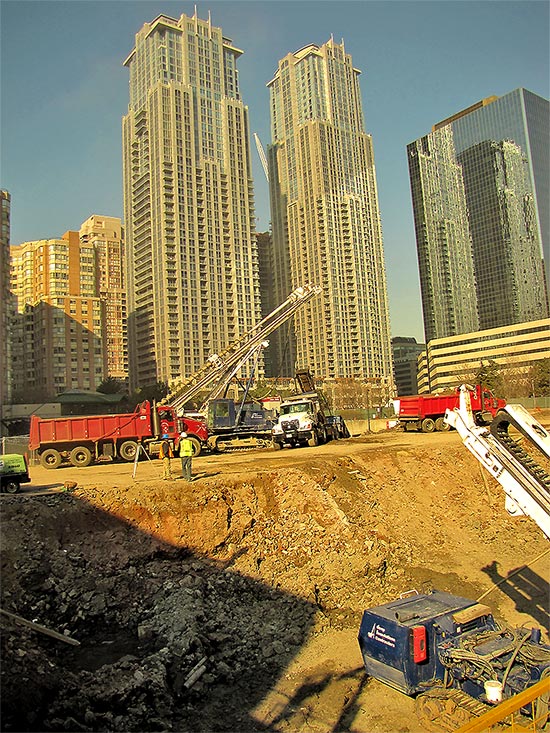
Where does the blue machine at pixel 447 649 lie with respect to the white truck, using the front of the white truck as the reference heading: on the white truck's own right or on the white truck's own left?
on the white truck's own left

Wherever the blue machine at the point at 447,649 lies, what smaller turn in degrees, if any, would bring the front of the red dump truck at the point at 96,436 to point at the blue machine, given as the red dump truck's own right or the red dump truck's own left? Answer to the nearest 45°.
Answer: approximately 90° to the red dump truck's own right

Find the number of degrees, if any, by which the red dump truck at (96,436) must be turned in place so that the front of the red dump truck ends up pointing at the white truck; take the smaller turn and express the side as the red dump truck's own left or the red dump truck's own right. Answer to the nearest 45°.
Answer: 0° — it already faces it

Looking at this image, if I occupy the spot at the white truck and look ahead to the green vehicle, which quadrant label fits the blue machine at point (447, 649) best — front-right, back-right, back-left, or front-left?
front-left

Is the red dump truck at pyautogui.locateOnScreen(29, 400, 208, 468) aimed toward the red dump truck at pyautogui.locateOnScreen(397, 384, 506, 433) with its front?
yes

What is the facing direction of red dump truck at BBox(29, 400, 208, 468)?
to the viewer's right

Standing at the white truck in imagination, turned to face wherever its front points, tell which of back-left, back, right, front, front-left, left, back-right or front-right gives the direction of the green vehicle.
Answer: front

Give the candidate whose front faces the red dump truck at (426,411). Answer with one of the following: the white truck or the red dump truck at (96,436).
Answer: the red dump truck at (96,436)

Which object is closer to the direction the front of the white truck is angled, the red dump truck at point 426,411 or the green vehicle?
the green vehicle

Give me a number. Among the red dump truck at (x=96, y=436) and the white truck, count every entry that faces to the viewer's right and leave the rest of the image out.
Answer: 1

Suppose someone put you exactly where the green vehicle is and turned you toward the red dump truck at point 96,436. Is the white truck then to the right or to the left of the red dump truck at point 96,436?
right

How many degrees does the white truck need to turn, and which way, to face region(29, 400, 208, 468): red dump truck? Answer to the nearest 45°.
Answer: approximately 45° to its right

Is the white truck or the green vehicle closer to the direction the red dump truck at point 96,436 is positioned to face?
the white truck

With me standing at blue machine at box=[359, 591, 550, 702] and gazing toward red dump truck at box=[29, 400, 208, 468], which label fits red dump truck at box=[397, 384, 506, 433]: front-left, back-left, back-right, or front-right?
front-right

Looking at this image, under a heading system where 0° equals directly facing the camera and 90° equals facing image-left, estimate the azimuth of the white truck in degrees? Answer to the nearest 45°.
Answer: approximately 45°
